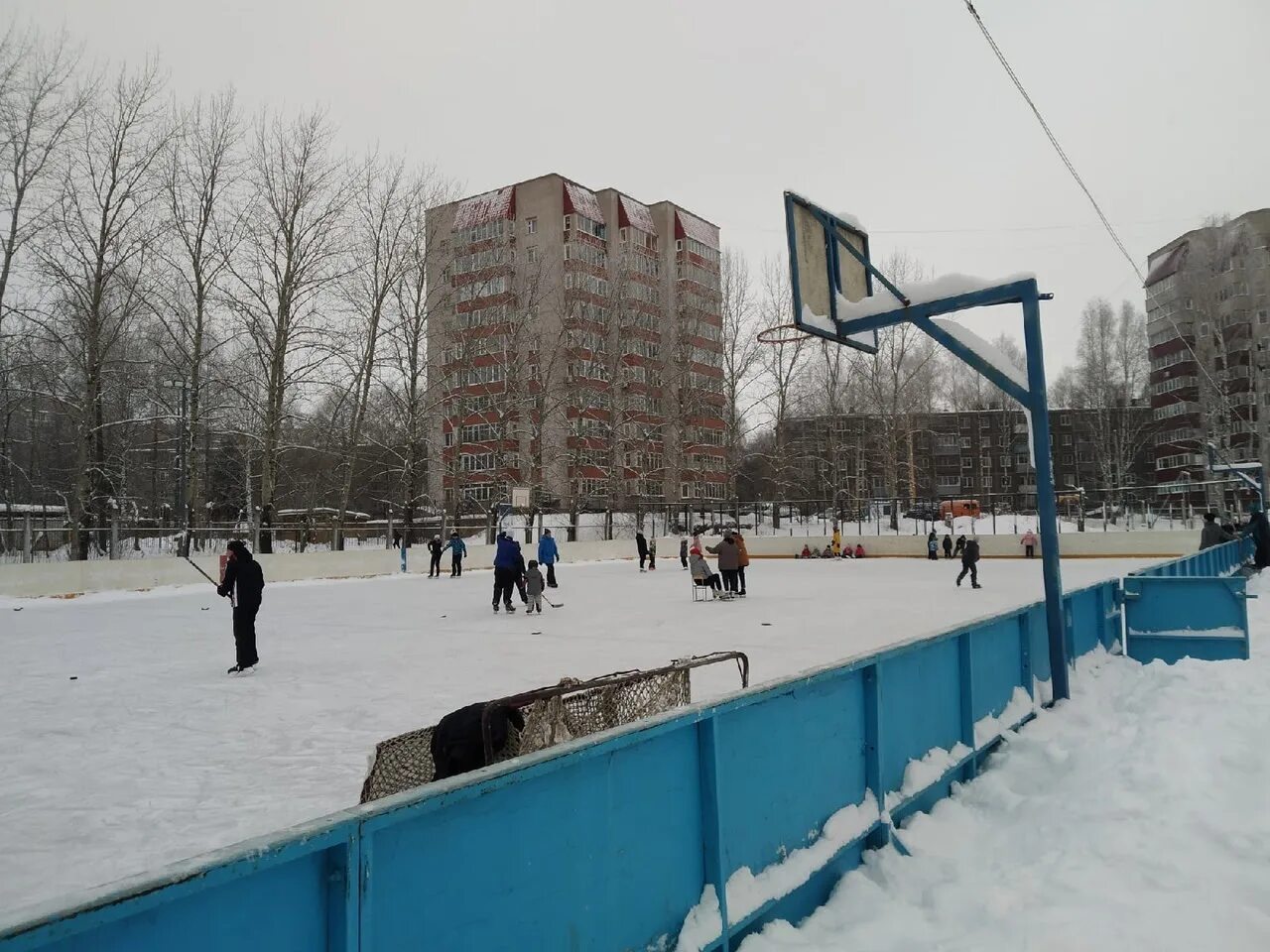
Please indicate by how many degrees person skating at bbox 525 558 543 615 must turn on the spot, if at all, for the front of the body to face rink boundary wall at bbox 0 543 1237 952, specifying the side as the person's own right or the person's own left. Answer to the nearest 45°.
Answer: approximately 180°

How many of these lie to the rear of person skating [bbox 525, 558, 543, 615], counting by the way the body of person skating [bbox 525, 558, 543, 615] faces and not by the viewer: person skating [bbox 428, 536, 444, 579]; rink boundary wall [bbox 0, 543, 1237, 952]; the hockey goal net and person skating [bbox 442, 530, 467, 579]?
2

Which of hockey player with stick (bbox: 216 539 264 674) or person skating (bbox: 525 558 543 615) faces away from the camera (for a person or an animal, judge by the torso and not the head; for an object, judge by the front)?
the person skating

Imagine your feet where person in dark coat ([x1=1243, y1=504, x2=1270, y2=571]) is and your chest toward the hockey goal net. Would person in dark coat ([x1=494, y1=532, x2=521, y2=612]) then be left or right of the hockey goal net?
right

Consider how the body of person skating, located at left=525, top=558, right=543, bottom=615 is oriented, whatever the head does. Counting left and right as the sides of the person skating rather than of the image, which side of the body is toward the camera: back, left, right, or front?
back

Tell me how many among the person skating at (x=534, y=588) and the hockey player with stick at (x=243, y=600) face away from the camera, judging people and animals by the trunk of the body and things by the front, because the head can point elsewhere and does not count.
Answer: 1

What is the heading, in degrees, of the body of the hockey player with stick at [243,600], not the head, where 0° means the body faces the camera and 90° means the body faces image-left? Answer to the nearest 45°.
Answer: approximately 90°

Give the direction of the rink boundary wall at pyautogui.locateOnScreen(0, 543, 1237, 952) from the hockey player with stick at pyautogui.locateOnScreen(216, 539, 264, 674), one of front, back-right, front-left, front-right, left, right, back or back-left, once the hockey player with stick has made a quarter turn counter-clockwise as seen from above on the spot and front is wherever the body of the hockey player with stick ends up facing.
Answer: front

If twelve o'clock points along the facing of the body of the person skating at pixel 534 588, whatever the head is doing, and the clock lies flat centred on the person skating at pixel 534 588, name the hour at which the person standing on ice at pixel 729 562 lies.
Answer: the person standing on ice at pixel 729 562 is roughly at 2 o'clock from the person skating at pixel 534 588.

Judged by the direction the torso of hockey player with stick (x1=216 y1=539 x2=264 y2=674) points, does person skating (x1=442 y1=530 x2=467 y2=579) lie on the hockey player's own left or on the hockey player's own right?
on the hockey player's own right

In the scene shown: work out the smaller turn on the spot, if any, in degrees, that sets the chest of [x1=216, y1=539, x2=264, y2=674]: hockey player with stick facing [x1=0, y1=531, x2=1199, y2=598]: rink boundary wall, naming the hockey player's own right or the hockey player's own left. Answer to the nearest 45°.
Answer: approximately 90° to the hockey player's own right

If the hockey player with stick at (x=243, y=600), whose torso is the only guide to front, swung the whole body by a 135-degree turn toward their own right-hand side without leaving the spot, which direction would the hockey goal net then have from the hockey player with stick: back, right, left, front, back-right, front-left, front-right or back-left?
back-right

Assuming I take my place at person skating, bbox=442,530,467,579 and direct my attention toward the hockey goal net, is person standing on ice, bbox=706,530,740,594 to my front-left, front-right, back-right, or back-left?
front-left

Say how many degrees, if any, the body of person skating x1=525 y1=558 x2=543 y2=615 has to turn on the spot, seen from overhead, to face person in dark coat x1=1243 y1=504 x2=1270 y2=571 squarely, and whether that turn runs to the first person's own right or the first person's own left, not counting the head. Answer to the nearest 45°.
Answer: approximately 90° to the first person's own right

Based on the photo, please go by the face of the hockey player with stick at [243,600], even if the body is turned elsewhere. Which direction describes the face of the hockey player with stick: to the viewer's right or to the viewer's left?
to the viewer's left

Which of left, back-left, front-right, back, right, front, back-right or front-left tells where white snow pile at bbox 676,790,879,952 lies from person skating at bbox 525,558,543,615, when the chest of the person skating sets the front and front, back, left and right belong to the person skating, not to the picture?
back

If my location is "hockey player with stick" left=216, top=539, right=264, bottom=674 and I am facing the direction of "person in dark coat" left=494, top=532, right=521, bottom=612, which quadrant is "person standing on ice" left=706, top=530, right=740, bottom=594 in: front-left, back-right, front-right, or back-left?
front-right
